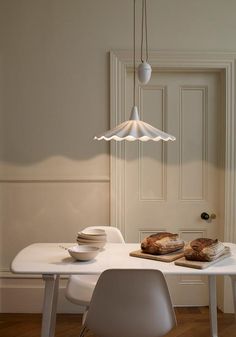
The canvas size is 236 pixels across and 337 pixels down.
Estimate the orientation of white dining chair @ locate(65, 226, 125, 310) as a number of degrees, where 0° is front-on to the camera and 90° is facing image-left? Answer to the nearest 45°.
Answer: approximately 45°

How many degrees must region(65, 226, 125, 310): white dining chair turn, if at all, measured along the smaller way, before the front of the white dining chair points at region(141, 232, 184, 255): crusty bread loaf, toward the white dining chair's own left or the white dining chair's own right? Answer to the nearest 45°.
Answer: approximately 90° to the white dining chair's own left

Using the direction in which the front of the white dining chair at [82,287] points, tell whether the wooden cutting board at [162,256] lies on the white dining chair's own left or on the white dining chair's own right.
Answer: on the white dining chair's own left

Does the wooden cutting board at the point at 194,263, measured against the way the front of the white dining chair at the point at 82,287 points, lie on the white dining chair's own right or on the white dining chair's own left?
on the white dining chair's own left

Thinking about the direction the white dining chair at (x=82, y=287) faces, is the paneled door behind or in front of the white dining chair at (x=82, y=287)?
behind

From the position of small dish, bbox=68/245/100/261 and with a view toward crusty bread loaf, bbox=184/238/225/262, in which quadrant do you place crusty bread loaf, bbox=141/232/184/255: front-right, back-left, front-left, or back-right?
front-left

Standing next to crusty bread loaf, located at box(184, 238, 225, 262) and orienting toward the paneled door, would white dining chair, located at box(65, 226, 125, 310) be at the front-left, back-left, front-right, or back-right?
front-left

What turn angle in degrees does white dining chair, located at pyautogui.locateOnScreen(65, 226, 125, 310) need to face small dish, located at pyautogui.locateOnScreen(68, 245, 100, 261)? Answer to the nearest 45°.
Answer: approximately 45° to its left

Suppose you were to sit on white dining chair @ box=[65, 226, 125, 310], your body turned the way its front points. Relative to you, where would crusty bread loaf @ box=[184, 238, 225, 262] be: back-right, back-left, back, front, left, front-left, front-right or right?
left

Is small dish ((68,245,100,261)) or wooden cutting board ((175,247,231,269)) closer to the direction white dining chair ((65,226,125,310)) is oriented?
the small dish
